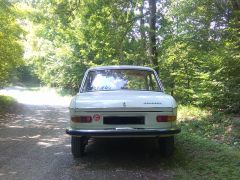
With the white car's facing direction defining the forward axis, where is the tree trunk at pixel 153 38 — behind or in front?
in front

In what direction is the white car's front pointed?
away from the camera
